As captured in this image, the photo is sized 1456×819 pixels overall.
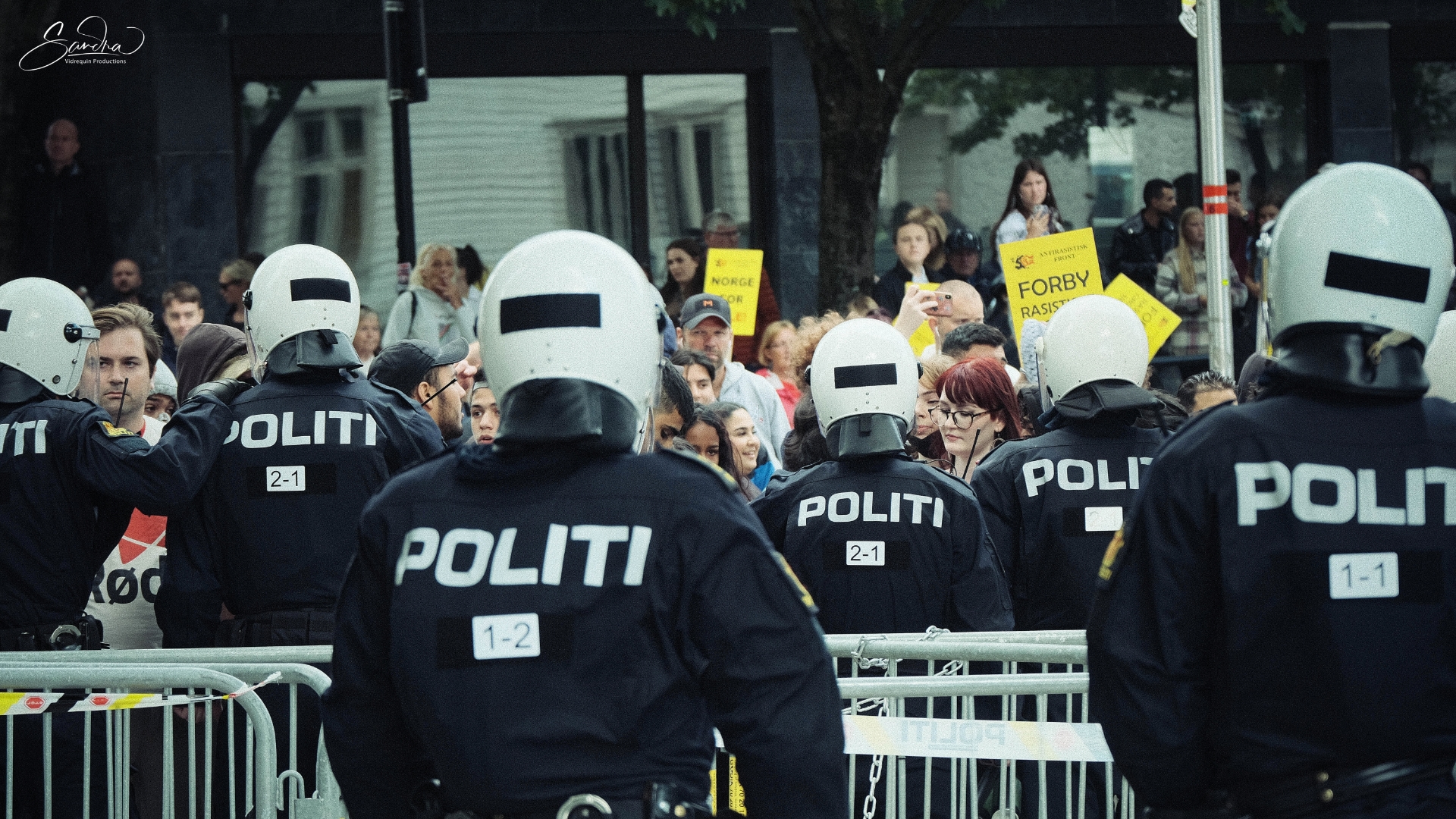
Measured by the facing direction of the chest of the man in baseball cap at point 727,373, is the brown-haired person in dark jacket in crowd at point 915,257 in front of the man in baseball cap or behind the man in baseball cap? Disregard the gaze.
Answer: behind

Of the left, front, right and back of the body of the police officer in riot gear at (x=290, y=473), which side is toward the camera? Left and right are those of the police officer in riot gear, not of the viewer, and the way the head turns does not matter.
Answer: back

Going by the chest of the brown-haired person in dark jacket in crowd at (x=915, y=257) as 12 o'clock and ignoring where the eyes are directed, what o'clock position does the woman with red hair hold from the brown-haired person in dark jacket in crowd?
The woman with red hair is roughly at 12 o'clock from the brown-haired person in dark jacket in crowd.

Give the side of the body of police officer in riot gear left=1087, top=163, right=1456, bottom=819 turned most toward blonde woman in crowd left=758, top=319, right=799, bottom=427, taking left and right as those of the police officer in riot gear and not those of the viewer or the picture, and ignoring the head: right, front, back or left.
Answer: front

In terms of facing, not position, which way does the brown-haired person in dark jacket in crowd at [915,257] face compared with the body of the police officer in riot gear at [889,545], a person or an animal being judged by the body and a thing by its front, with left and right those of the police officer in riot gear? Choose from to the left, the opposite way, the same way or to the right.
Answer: the opposite way

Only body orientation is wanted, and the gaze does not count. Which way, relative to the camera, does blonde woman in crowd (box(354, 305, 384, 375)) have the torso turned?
toward the camera

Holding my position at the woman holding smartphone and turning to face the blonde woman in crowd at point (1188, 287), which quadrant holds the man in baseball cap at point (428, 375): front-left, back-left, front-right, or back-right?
back-right

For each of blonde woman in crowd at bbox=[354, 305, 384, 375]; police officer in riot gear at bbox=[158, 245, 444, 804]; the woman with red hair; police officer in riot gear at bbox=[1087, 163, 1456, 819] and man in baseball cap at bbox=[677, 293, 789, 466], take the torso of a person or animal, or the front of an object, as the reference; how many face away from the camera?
2

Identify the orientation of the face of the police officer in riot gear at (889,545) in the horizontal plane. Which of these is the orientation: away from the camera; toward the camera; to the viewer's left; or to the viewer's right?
away from the camera

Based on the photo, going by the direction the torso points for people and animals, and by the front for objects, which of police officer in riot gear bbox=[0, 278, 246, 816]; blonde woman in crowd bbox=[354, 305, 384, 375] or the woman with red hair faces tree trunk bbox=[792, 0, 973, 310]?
the police officer in riot gear

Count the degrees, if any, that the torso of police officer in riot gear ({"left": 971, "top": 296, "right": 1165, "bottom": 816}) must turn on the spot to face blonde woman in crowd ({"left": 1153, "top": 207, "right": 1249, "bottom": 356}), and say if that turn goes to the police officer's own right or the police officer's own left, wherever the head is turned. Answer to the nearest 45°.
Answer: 0° — they already face them

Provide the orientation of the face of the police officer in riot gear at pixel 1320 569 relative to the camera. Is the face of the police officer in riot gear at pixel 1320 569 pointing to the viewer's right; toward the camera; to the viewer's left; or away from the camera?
away from the camera

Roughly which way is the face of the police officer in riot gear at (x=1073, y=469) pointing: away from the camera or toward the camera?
away from the camera

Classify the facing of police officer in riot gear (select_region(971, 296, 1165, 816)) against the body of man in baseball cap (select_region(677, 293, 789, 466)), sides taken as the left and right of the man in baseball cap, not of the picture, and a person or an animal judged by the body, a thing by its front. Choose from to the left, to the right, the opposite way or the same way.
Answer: the opposite way

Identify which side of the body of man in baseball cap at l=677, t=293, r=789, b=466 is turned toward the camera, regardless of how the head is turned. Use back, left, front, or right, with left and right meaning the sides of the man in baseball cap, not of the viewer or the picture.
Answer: front

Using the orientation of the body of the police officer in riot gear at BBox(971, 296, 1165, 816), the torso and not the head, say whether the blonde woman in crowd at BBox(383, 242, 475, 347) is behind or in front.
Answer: in front

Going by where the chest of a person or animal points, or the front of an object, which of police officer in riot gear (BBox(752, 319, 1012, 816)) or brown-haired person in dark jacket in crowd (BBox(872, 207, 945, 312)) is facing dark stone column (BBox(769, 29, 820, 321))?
the police officer in riot gear

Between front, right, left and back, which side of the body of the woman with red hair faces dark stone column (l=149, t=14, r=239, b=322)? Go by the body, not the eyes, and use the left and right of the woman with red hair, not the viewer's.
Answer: right

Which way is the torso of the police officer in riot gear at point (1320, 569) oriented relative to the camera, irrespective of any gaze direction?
away from the camera

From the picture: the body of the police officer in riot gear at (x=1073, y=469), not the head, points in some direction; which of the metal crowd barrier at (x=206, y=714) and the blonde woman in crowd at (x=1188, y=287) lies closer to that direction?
the blonde woman in crowd
